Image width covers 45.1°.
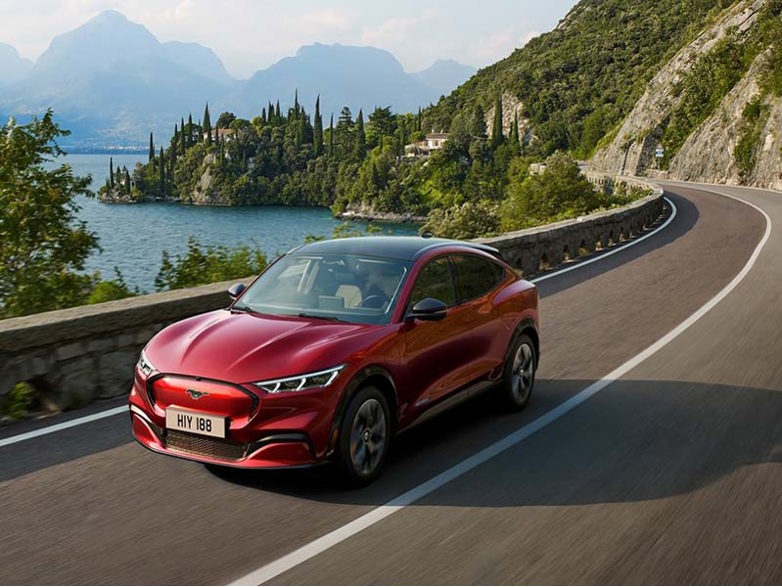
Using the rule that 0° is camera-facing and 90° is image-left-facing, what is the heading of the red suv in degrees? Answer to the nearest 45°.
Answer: approximately 45°

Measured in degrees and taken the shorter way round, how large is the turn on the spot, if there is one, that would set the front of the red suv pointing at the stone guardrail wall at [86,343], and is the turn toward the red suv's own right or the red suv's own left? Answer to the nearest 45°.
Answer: approximately 90° to the red suv's own right

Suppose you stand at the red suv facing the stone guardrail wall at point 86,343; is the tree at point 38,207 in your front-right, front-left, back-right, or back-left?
front-right

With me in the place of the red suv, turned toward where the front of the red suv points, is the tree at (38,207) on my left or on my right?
on my right

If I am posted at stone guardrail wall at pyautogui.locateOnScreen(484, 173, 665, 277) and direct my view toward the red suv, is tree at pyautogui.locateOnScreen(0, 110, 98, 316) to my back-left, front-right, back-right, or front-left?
front-right

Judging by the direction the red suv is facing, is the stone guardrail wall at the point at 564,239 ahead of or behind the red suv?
behind
